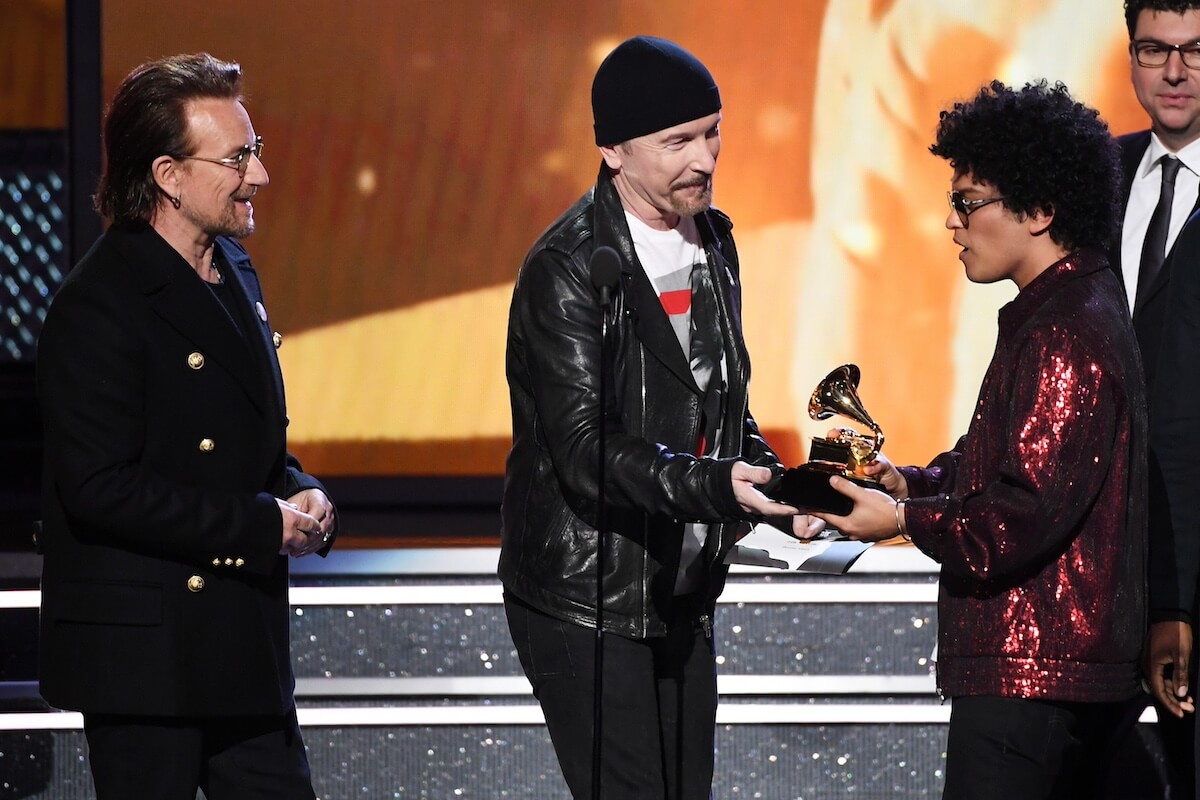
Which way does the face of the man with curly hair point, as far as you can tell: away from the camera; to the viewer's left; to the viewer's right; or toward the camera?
to the viewer's left

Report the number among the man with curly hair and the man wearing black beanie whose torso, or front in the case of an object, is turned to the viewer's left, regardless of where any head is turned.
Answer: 1

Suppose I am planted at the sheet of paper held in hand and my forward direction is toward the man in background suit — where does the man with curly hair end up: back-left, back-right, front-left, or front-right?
front-right

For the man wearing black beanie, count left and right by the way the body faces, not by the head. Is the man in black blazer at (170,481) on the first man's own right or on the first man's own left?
on the first man's own right

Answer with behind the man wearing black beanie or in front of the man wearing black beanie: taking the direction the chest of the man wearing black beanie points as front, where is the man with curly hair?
in front

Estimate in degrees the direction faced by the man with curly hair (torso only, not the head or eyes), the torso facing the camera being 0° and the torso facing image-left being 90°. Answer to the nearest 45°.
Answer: approximately 90°

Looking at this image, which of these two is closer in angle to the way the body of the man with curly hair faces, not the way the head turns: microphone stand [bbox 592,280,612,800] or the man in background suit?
the microphone stand

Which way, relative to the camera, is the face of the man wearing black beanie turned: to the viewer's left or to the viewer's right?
to the viewer's right

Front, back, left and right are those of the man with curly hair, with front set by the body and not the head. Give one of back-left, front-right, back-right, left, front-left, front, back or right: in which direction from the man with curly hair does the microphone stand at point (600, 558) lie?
front

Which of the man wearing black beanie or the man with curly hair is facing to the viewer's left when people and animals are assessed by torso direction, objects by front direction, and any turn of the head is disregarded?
the man with curly hair

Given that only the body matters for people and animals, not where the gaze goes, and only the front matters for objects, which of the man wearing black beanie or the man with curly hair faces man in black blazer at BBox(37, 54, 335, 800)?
the man with curly hair

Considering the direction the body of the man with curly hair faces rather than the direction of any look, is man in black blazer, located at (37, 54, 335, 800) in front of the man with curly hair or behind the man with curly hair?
in front

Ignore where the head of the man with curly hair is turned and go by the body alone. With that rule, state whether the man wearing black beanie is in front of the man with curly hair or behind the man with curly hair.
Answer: in front

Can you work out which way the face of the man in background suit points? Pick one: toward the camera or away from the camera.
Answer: toward the camera

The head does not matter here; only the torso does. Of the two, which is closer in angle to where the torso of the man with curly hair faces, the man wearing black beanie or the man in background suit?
the man wearing black beanie
